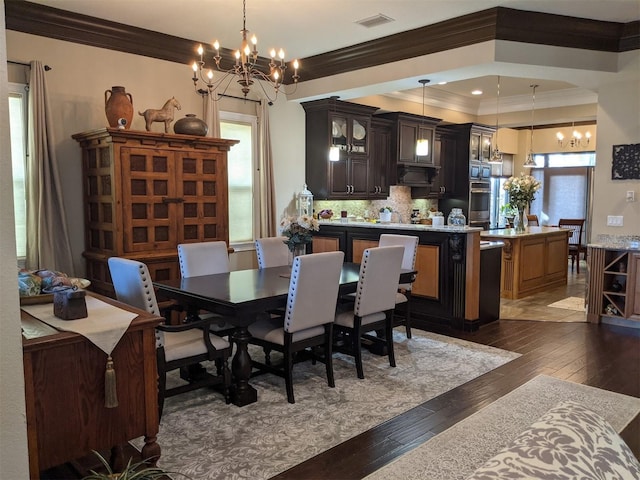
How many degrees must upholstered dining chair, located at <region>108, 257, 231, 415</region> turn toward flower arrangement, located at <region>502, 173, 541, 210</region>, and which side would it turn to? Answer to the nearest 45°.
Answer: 0° — it already faces it

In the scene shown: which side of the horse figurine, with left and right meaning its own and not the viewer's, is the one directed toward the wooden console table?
right

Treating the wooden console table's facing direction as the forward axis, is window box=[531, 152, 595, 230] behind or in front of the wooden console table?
in front

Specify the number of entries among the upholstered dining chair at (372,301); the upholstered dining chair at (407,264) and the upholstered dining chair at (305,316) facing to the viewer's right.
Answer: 0

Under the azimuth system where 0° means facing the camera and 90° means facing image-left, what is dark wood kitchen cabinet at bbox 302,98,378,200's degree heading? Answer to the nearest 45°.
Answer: approximately 315°

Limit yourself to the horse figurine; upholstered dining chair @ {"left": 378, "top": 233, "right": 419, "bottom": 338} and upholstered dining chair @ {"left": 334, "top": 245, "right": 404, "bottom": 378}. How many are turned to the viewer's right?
1

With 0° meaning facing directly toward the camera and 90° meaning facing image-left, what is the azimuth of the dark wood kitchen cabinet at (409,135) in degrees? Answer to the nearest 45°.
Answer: approximately 315°

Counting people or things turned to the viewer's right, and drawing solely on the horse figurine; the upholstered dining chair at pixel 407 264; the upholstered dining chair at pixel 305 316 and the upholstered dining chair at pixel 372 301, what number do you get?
1

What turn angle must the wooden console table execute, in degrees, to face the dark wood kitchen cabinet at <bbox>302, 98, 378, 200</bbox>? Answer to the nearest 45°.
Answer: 0° — it already faces it

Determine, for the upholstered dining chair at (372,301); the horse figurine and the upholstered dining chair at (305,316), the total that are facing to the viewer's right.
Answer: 1

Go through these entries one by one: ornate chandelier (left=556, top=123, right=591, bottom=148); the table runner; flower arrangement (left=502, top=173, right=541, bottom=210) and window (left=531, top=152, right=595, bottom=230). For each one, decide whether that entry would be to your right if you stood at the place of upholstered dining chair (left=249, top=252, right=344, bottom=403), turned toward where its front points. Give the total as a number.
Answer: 3

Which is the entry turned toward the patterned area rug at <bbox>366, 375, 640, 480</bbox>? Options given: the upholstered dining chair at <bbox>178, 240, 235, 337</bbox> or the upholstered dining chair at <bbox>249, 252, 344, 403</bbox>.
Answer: the upholstered dining chair at <bbox>178, 240, 235, 337</bbox>

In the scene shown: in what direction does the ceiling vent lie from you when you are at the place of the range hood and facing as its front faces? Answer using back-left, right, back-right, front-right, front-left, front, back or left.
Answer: front-right

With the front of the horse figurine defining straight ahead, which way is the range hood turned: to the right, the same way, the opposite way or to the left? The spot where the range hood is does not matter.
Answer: to the right

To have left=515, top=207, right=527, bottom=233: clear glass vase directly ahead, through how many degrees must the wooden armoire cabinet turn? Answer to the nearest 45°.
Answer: approximately 45° to its left

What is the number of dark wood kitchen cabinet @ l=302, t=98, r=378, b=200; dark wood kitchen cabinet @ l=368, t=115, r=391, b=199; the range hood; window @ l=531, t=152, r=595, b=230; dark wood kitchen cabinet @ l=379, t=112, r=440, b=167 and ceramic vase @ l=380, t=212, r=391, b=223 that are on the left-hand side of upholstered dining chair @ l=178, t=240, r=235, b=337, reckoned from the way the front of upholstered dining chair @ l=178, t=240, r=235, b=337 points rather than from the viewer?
6

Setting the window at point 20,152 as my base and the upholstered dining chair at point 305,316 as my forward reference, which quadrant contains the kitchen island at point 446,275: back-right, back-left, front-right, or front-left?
front-left
